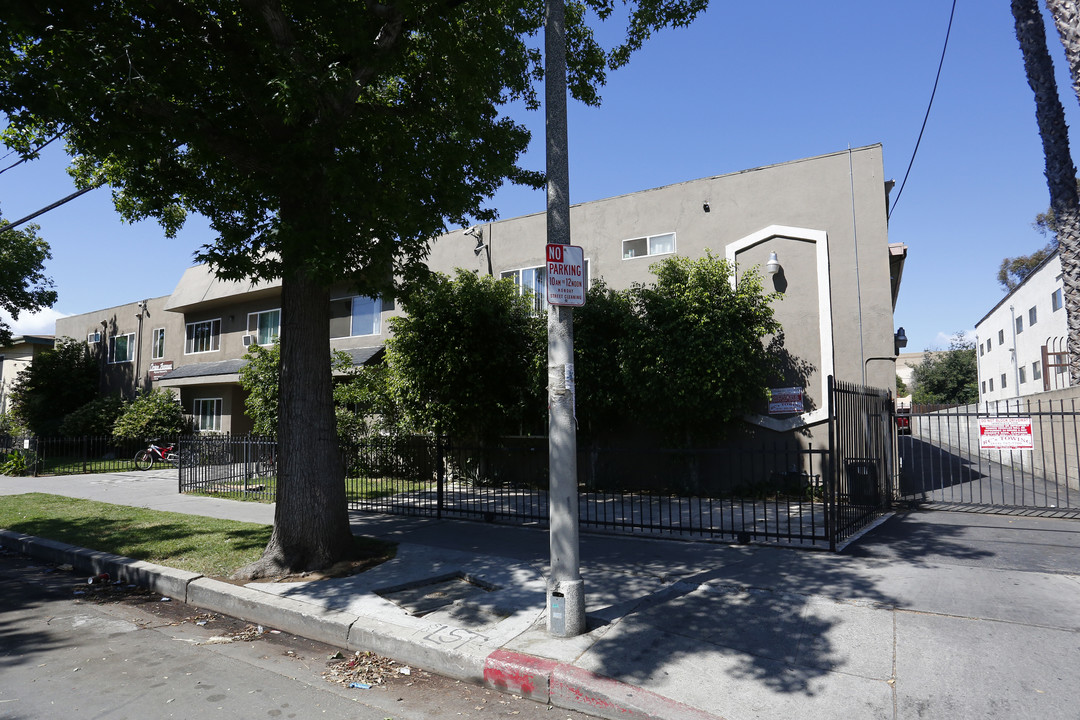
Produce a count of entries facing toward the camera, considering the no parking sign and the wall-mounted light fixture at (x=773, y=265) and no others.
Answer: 2

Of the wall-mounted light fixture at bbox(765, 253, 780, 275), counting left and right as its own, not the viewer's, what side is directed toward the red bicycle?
right

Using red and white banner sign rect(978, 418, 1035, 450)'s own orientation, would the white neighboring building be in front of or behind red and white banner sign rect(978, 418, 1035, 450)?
behind

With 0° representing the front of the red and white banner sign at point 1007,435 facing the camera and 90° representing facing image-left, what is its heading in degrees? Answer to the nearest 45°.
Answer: approximately 0°

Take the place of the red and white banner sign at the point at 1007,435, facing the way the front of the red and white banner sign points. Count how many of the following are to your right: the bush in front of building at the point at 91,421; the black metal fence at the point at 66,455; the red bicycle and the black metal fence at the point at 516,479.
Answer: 4

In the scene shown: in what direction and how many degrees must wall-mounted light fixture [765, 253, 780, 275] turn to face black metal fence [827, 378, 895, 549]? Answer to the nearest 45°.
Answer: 0° — it already faces it

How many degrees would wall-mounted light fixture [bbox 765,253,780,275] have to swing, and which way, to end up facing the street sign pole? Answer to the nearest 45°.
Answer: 0° — it already faces it

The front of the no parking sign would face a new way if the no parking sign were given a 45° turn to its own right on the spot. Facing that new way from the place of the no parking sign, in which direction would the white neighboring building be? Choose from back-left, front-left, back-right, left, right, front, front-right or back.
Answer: back

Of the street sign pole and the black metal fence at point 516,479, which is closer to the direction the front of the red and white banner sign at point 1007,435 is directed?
the street sign pole

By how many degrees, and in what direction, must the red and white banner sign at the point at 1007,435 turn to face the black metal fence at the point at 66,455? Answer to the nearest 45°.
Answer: approximately 90° to its right

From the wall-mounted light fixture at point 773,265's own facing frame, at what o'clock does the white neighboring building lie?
The white neighboring building is roughly at 7 o'clock from the wall-mounted light fixture.

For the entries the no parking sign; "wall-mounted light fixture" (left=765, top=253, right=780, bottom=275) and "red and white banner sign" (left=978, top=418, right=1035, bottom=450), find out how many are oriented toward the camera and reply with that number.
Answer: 3

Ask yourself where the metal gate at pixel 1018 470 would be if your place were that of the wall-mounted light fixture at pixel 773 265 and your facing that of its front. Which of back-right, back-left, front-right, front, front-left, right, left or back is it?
left
